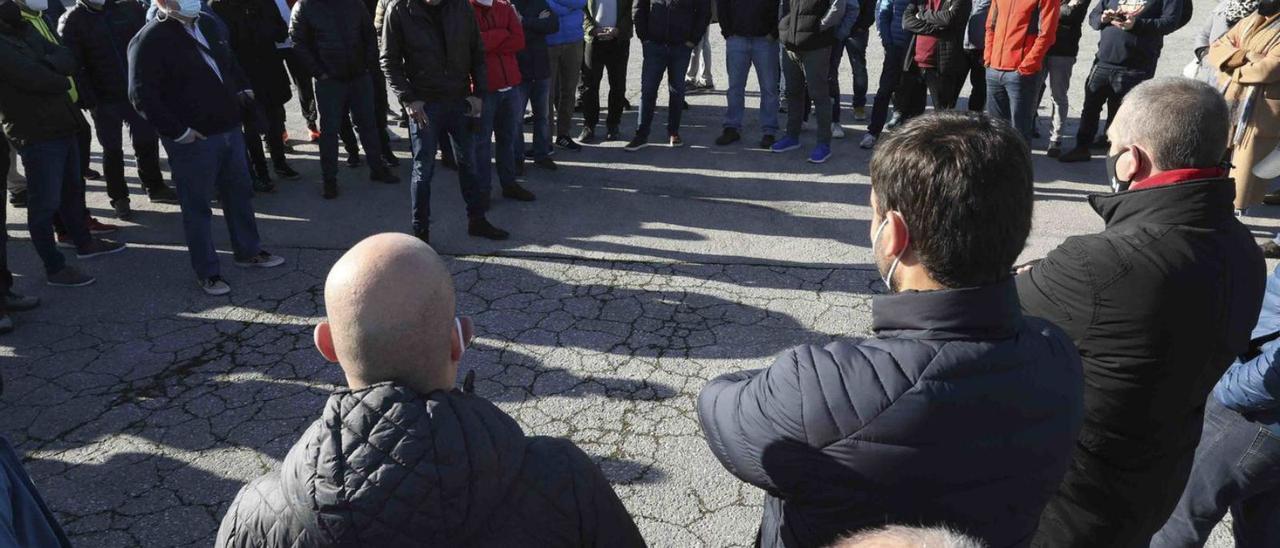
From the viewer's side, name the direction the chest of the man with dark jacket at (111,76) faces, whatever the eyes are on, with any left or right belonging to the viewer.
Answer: facing the viewer and to the right of the viewer

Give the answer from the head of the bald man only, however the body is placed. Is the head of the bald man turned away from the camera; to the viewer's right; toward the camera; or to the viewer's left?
away from the camera

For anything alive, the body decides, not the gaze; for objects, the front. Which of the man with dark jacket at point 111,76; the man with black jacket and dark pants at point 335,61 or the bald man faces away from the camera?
the bald man

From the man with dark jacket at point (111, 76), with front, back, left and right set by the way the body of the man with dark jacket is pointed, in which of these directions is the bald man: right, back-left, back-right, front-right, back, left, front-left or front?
front-right

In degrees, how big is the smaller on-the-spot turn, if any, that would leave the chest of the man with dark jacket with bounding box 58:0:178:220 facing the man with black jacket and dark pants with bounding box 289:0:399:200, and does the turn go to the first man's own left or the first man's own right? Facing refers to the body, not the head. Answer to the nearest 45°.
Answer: approximately 45° to the first man's own left

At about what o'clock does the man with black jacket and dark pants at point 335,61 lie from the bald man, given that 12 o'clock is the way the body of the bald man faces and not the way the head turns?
The man with black jacket and dark pants is roughly at 12 o'clock from the bald man.

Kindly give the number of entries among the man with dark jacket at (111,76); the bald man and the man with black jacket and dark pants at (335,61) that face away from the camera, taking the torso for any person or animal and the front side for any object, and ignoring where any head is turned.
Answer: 1

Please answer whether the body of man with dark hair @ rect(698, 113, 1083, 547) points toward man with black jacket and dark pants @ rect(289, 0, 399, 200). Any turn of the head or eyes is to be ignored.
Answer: yes

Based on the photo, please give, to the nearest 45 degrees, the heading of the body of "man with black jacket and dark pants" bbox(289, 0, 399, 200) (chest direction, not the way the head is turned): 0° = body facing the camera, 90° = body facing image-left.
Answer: approximately 315°

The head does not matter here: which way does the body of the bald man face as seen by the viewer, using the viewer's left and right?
facing away from the viewer

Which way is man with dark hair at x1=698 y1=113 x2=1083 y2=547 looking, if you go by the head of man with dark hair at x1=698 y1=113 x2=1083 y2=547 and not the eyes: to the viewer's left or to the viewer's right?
to the viewer's left

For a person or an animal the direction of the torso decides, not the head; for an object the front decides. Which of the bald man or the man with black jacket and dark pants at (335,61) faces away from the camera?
the bald man

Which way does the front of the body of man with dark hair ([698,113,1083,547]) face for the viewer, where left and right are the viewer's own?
facing away from the viewer and to the left of the viewer

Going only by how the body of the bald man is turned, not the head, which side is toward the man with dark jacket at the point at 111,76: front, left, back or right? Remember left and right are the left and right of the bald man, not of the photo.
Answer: front
